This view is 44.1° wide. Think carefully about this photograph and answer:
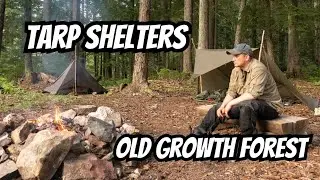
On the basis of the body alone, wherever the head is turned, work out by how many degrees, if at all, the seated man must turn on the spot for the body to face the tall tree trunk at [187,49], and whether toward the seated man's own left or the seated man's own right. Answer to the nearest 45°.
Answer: approximately 135° to the seated man's own right

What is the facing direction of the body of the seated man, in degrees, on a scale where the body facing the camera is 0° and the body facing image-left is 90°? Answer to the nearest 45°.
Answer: approximately 45°

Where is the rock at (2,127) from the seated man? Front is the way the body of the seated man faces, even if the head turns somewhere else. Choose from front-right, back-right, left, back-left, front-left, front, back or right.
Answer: front-right

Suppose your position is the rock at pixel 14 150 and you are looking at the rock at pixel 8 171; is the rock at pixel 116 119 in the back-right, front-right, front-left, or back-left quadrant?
back-left

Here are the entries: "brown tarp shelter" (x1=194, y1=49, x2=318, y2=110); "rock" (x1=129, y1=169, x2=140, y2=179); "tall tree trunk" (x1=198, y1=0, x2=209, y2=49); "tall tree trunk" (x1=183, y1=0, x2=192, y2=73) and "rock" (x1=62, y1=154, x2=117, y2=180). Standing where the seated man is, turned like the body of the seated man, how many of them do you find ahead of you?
2

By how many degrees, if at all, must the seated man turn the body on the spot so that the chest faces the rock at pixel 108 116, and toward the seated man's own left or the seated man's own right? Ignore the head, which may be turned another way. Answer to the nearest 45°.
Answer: approximately 45° to the seated man's own right

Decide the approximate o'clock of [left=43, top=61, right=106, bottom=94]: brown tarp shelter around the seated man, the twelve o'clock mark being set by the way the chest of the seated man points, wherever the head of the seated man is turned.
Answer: The brown tarp shelter is roughly at 3 o'clock from the seated man.

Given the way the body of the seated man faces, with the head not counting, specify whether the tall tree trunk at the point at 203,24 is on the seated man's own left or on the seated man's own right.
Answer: on the seated man's own right

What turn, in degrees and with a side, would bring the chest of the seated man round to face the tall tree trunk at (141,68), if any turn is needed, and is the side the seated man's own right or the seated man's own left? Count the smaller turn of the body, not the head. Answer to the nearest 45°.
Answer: approximately 90° to the seated man's own right

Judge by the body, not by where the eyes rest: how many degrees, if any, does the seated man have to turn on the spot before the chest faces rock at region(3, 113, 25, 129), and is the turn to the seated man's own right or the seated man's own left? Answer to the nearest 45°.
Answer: approximately 45° to the seated man's own right

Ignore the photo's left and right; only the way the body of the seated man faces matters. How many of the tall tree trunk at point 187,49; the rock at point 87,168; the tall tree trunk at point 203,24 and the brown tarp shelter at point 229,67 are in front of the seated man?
1

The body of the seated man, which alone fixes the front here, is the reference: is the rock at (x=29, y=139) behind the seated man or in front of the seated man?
in front

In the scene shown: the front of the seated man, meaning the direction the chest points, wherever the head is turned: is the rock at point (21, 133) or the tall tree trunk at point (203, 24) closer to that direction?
the rock

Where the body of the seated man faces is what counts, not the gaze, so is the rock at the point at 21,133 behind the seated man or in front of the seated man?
in front

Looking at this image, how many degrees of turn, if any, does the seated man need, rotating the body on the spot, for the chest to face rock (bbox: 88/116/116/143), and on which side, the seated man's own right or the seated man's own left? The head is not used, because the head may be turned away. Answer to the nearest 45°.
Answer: approximately 45° to the seated man's own right

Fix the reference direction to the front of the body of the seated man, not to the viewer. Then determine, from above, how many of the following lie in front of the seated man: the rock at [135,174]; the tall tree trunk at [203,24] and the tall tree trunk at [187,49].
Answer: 1

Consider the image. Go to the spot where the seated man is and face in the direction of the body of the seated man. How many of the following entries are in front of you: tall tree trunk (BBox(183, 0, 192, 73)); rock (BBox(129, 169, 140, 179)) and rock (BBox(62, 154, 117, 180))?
2

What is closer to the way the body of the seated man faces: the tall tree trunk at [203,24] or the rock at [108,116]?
the rock
